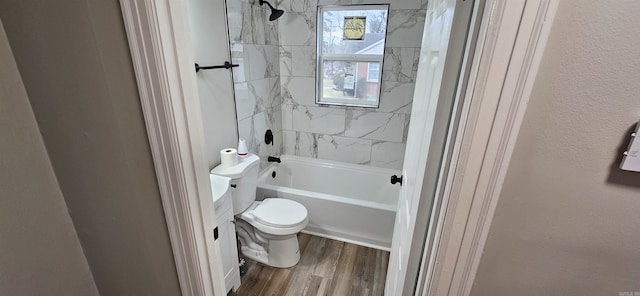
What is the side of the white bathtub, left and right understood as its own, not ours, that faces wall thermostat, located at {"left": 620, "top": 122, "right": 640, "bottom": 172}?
front

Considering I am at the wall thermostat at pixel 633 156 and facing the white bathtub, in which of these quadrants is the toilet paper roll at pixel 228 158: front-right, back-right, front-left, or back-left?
front-left

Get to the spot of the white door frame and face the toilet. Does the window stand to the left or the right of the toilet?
right

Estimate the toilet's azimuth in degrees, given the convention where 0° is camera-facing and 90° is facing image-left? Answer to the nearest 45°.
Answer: approximately 315°

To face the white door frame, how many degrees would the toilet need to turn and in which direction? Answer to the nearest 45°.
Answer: approximately 45° to its right

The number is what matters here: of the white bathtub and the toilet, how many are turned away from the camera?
0

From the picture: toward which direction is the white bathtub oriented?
toward the camera

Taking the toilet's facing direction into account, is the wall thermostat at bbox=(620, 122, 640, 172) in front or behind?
in front

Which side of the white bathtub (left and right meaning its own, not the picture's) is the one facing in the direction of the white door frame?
front

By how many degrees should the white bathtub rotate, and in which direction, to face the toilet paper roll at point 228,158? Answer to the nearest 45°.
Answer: approximately 45° to its right

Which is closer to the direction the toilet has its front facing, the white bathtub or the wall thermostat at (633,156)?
the wall thermostat
